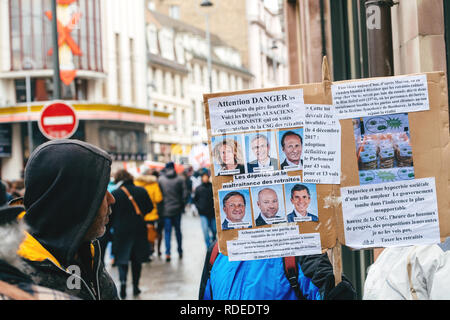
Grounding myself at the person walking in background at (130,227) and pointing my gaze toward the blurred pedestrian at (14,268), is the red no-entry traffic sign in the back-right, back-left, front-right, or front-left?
back-right

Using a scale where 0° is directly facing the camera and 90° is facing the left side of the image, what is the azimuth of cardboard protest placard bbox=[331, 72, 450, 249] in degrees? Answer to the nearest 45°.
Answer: approximately 0°

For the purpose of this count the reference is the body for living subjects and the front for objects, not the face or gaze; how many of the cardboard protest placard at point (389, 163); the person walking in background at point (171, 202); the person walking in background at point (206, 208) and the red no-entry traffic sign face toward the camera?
3

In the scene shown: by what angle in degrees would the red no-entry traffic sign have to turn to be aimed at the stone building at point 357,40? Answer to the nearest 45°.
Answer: approximately 45° to its left

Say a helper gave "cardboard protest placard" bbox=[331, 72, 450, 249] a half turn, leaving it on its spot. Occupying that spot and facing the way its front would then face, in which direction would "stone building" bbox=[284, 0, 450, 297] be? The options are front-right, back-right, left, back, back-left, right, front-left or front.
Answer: front

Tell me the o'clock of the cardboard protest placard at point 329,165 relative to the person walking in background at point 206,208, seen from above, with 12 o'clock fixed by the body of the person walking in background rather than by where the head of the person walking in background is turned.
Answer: The cardboard protest placard is roughly at 12 o'clock from the person walking in background.
